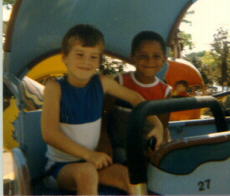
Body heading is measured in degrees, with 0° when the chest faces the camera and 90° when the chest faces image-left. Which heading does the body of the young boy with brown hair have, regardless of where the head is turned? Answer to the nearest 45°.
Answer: approximately 315°

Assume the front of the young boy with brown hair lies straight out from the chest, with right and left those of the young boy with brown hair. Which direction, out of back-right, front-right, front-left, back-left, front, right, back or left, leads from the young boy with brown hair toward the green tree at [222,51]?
left
